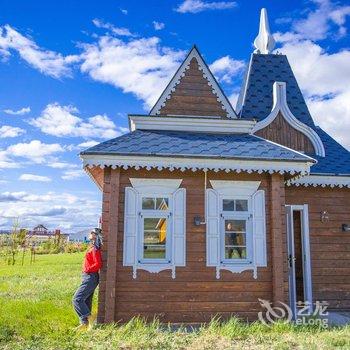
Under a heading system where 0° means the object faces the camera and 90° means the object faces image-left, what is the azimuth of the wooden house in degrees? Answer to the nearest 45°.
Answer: approximately 0°
